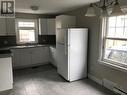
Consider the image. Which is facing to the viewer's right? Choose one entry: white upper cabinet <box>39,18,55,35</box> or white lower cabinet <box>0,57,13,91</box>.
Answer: the white lower cabinet

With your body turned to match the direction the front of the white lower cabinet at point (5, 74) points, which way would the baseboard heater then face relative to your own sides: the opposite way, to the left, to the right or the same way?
the opposite way

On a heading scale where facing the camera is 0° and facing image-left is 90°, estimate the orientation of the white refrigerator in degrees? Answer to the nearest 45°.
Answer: approximately 45°
